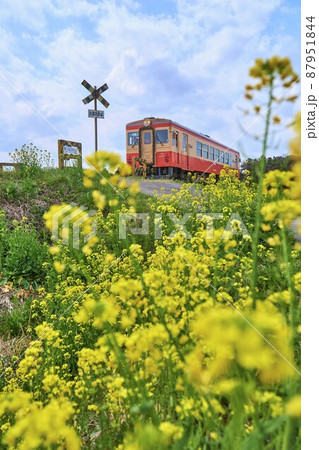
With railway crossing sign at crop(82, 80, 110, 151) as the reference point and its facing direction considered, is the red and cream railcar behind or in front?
behind

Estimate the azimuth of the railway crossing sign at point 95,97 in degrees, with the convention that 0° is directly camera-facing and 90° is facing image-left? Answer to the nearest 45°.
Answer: approximately 0°

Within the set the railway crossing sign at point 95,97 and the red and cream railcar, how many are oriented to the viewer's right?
0
